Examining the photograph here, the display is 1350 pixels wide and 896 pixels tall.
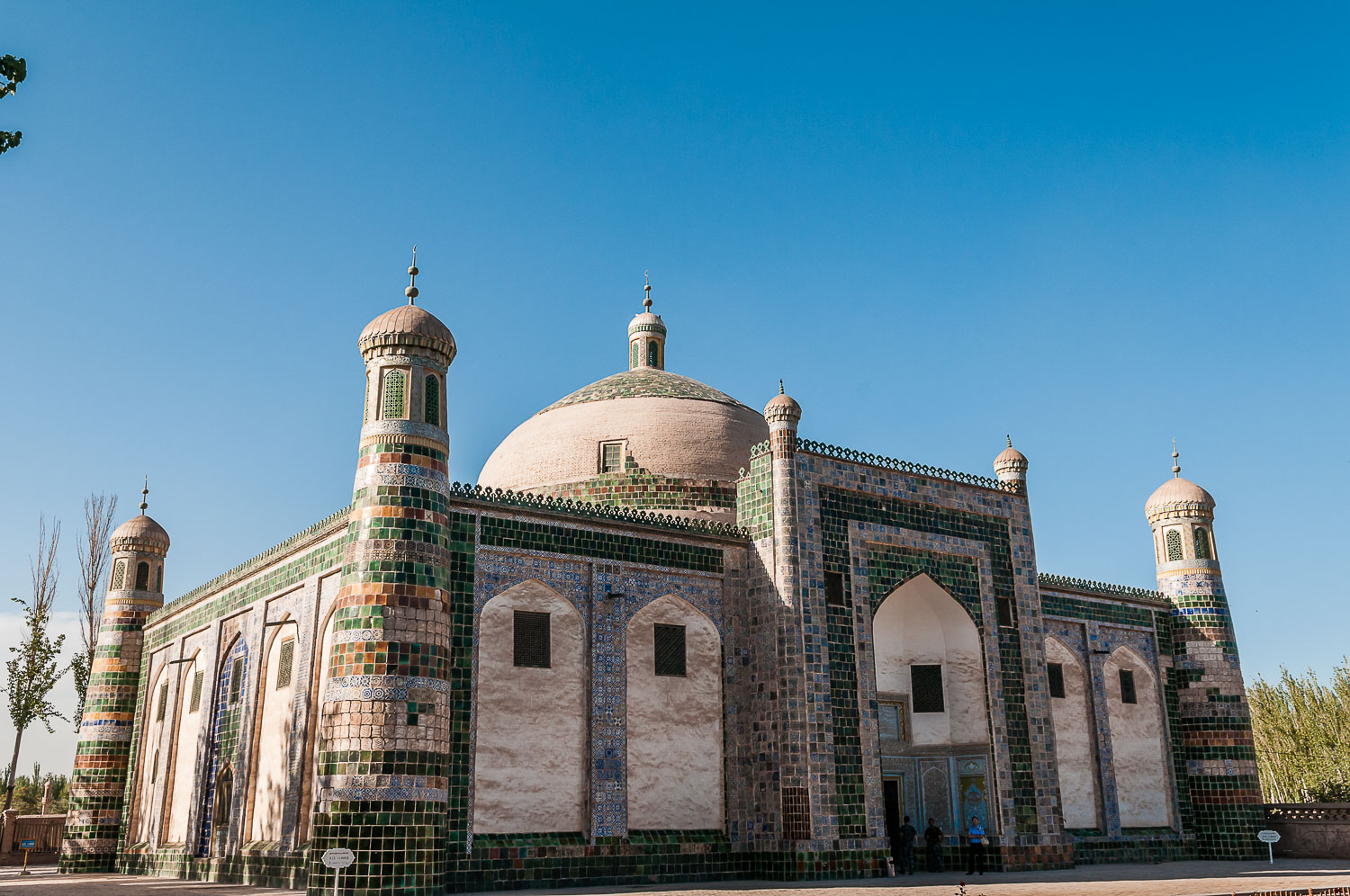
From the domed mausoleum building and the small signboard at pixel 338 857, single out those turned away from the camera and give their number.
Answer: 0

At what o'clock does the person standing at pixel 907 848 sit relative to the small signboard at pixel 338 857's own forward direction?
The person standing is roughly at 8 o'clock from the small signboard.

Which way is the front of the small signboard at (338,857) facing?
toward the camera

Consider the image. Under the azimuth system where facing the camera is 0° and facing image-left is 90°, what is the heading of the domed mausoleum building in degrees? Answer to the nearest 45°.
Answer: approximately 315°

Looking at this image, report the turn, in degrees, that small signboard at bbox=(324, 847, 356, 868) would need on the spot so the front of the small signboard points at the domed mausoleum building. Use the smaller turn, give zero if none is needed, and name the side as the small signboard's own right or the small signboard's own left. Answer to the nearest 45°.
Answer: approximately 135° to the small signboard's own left

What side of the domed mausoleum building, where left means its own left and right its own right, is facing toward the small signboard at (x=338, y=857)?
right

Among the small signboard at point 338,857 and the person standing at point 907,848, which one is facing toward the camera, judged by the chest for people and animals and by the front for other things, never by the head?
the small signboard
